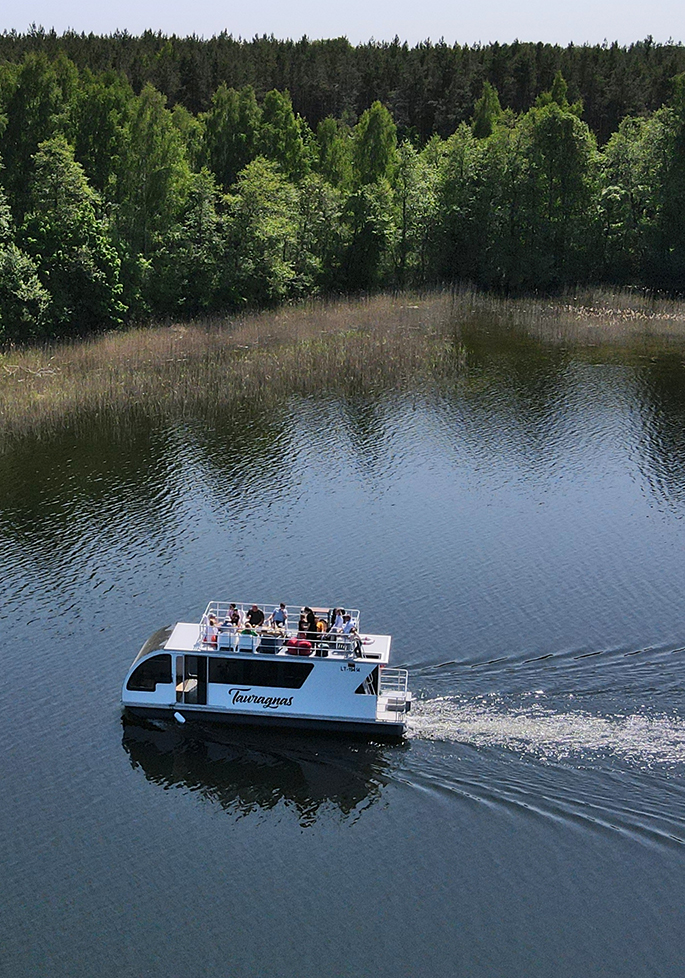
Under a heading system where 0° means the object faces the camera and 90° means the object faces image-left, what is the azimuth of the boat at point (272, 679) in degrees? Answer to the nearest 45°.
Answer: approximately 90°

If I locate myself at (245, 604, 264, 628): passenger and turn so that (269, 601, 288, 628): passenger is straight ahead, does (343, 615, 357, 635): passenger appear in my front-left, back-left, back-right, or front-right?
front-right

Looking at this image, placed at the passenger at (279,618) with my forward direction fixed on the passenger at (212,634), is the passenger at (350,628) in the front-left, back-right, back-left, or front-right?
back-left
